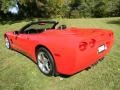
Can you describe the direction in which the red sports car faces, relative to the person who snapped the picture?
facing away from the viewer and to the left of the viewer
